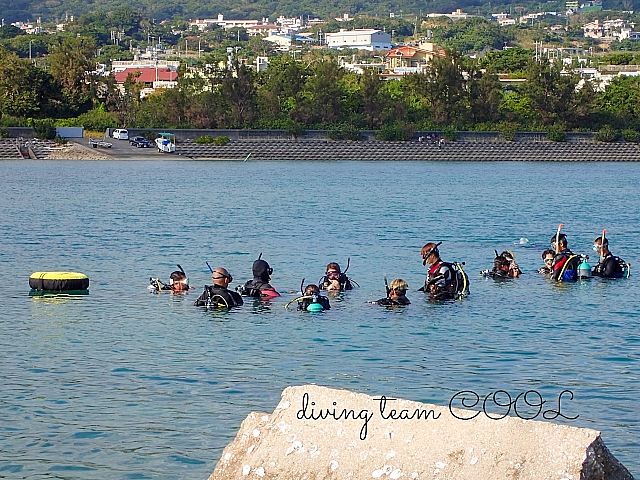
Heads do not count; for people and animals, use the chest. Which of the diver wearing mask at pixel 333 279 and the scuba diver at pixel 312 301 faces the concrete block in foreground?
the diver wearing mask

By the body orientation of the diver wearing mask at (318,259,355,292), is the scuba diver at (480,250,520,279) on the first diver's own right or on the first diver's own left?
on the first diver's own left

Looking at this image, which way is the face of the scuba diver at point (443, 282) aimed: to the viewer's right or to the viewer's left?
to the viewer's left

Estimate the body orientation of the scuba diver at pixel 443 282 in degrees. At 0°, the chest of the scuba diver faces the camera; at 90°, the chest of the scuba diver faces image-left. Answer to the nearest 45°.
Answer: approximately 90°

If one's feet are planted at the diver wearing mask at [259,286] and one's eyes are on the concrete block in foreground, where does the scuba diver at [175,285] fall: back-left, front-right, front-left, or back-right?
back-right

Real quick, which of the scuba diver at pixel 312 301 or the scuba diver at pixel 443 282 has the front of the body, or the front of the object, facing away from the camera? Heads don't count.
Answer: the scuba diver at pixel 312 301

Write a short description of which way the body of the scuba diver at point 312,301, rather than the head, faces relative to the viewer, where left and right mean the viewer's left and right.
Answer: facing away from the viewer
